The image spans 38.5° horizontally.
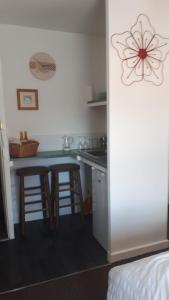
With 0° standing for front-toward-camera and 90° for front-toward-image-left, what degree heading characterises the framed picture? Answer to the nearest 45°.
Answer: approximately 0°

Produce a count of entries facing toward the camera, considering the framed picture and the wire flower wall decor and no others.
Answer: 2

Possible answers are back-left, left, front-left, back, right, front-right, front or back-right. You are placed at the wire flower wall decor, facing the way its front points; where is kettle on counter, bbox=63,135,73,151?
back-right
